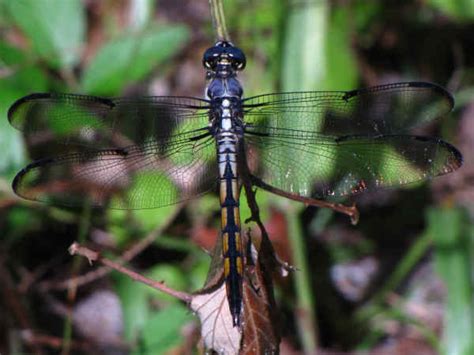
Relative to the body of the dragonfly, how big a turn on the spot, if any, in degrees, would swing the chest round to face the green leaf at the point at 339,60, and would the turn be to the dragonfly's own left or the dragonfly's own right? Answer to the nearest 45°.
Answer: approximately 45° to the dragonfly's own right

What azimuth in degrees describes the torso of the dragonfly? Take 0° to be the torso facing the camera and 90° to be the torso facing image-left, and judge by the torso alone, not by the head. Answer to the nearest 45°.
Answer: approximately 180°

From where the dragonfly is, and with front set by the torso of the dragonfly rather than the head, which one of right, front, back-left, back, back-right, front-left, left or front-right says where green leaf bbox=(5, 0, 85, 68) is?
front-left
